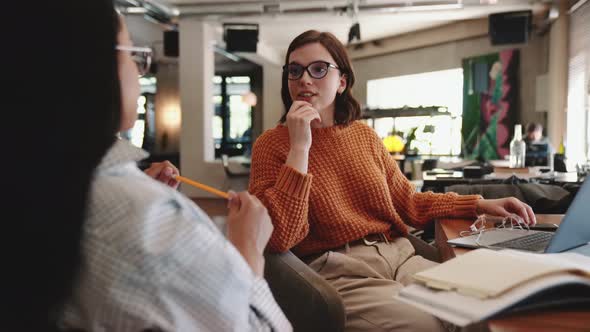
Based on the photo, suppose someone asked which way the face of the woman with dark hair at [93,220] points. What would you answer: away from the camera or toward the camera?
away from the camera

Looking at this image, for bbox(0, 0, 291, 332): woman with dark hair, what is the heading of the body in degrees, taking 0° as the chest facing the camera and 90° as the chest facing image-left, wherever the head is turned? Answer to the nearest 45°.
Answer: approximately 225°

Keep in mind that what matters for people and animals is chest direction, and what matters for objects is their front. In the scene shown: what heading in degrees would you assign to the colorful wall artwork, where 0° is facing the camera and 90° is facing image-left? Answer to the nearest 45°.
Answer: approximately 45°

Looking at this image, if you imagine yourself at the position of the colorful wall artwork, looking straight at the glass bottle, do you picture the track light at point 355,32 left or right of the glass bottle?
right

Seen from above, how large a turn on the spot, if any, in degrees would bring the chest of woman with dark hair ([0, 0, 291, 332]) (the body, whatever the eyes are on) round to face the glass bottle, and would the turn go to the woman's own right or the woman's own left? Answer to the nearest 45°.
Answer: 0° — they already face it
